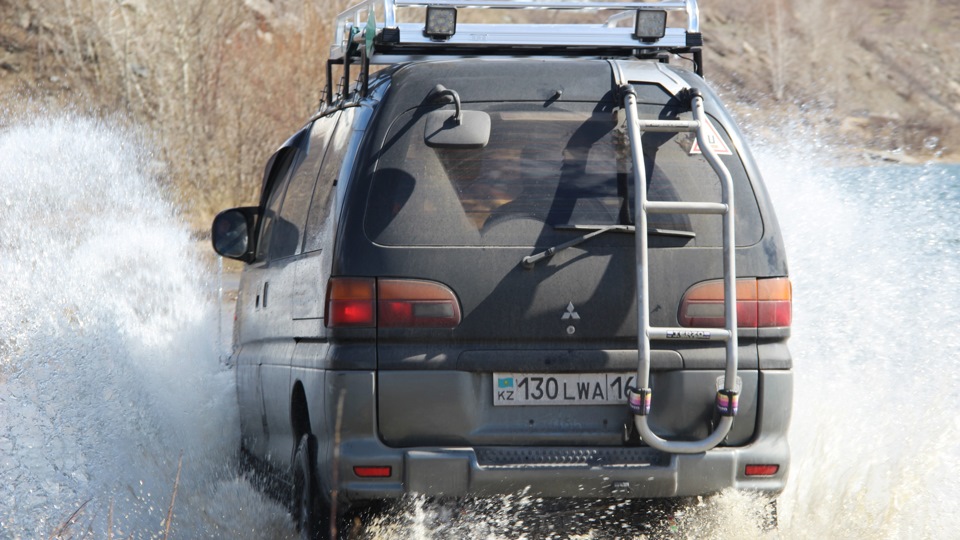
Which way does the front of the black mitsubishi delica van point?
away from the camera

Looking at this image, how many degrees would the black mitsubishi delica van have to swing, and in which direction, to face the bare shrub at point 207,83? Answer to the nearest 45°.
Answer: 0° — it already faces it
